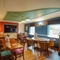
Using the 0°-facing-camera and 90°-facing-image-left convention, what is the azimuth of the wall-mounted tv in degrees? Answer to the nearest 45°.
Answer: approximately 0°
